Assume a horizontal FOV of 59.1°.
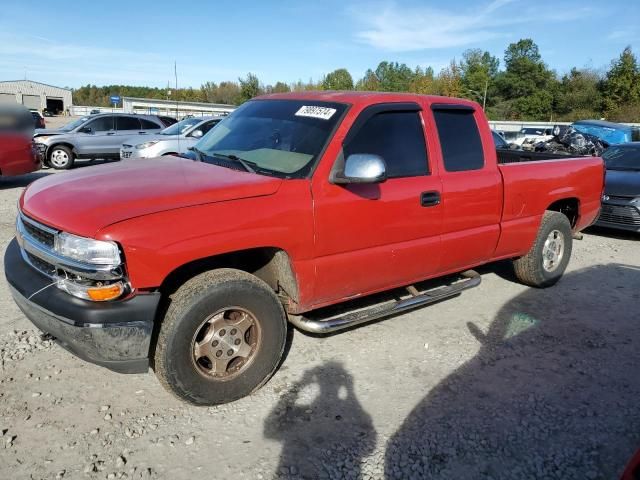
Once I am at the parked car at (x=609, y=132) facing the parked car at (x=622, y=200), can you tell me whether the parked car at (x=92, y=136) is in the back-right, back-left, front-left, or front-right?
front-right

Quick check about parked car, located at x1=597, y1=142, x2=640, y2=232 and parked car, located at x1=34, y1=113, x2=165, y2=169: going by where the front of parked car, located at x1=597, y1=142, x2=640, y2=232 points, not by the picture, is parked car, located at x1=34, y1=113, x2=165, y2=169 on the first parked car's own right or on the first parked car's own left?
on the first parked car's own right

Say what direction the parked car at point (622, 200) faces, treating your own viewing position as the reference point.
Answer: facing the viewer and to the left of the viewer

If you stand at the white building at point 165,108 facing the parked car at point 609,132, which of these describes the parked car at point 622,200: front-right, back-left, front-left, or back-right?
front-right

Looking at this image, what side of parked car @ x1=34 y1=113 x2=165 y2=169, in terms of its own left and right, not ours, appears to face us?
left

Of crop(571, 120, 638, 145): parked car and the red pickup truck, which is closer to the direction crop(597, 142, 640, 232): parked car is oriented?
the red pickup truck

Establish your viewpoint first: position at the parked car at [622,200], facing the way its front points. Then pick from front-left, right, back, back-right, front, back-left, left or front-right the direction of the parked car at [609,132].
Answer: back-right

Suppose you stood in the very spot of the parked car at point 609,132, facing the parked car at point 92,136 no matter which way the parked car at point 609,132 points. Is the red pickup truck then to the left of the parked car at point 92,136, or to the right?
left

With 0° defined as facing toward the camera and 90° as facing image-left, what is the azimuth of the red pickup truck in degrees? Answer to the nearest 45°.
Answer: approximately 45°

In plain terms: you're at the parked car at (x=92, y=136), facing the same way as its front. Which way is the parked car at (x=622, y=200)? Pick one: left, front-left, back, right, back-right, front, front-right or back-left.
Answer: back-left

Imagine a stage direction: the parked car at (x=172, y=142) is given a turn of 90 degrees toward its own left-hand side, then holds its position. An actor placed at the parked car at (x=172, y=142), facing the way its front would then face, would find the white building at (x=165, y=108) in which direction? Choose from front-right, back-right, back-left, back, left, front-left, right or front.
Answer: back-left

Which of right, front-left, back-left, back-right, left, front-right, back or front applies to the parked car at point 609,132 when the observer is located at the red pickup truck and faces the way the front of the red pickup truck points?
back

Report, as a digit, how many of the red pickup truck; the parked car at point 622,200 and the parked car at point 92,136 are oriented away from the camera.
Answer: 0

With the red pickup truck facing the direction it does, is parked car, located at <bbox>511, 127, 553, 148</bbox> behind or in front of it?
behind

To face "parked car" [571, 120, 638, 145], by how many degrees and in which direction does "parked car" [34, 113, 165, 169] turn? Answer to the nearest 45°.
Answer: approximately 180°

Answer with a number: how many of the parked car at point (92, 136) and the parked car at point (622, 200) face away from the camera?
0

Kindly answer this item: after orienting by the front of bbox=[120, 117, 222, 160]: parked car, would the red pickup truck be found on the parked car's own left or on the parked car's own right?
on the parked car's own left

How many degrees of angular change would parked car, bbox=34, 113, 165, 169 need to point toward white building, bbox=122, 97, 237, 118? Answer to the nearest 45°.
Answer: approximately 90° to its right
